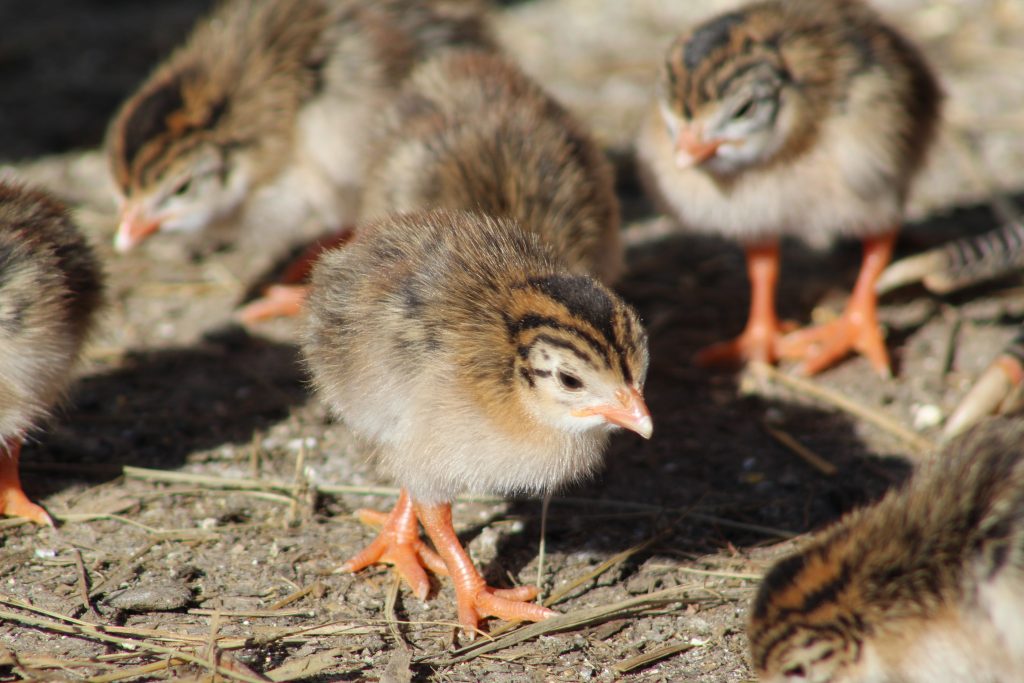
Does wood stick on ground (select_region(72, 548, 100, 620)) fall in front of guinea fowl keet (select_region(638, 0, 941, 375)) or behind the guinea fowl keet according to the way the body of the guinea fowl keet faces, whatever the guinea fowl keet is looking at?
in front

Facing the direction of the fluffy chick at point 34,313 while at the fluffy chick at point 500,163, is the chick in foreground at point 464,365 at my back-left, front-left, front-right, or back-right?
front-left

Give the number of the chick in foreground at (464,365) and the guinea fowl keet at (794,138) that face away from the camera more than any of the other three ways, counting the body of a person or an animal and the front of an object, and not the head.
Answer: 0

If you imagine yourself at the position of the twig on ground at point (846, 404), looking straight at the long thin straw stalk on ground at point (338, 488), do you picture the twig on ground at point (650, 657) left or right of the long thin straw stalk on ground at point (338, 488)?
left

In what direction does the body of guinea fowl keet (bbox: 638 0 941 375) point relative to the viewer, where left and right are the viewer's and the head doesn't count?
facing the viewer and to the left of the viewer

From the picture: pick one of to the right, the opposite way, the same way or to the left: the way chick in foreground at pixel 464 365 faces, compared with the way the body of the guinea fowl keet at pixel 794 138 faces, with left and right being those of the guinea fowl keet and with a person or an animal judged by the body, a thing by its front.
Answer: to the left

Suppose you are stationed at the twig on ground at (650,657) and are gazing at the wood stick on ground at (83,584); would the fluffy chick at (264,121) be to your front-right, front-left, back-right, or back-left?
front-right

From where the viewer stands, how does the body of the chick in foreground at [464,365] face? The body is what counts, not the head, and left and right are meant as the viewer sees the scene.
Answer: facing the viewer and to the right of the viewer

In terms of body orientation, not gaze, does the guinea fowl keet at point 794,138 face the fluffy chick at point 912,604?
no

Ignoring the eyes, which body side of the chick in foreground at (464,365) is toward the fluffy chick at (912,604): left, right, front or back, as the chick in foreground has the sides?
front

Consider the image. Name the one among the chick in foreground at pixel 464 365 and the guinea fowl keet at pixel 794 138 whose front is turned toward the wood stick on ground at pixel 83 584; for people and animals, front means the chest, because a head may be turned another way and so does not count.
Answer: the guinea fowl keet

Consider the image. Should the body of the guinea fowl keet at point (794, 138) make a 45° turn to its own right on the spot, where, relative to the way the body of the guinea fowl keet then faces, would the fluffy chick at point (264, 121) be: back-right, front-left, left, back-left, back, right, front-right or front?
front

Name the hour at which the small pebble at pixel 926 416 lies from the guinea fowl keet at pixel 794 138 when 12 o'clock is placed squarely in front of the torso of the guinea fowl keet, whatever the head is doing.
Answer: The small pebble is roughly at 9 o'clock from the guinea fowl keet.

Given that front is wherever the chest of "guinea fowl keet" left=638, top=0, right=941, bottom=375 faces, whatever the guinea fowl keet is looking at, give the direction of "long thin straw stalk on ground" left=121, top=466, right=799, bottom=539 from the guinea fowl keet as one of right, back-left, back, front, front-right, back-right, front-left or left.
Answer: front

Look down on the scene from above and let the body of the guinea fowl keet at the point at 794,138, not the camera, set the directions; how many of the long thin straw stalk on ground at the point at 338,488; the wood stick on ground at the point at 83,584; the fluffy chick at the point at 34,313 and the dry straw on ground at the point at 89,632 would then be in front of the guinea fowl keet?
4

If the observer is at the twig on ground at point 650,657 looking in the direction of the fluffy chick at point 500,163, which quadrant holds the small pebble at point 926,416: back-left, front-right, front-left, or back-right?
front-right

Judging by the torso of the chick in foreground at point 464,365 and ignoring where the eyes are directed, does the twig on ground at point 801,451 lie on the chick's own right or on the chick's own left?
on the chick's own left
